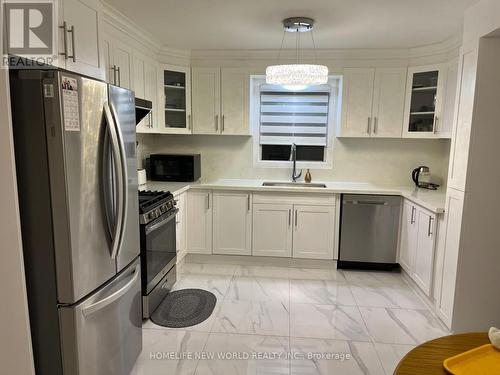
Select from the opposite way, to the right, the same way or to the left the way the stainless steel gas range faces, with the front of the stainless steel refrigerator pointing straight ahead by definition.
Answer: the same way

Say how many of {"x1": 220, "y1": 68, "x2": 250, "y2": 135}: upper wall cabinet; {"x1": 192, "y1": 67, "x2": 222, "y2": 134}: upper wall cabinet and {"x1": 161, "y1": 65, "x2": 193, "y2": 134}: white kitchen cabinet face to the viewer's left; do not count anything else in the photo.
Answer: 0

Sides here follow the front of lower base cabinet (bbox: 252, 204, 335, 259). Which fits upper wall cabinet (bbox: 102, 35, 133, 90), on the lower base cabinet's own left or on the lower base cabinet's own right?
on the lower base cabinet's own right

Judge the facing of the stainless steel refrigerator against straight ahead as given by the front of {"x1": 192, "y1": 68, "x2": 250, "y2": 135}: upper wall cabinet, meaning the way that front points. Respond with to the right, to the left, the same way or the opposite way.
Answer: to the left

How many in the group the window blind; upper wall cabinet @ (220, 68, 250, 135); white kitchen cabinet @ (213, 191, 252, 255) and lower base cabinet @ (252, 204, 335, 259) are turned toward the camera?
4

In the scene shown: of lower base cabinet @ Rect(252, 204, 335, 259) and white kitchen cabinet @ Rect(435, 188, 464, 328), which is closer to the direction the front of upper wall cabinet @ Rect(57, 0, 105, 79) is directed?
the white kitchen cabinet

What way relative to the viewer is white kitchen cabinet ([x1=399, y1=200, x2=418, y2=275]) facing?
to the viewer's left

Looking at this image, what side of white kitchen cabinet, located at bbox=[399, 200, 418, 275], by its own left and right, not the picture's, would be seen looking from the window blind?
front

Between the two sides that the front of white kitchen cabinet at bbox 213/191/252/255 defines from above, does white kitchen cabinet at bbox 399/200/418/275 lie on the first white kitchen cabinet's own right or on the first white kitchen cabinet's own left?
on the first white kitchen cabinet's own left

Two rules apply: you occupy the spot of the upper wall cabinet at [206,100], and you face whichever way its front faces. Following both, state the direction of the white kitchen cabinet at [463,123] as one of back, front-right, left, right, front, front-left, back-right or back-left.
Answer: front-left

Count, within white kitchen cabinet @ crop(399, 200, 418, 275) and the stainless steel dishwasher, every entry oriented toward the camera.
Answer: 1

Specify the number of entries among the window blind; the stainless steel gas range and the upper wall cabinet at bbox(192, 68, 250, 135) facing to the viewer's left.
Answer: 0

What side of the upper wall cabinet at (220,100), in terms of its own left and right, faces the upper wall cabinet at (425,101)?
left

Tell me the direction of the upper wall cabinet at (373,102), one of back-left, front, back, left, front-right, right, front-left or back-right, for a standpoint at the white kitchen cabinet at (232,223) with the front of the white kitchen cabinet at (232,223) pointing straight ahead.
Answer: left

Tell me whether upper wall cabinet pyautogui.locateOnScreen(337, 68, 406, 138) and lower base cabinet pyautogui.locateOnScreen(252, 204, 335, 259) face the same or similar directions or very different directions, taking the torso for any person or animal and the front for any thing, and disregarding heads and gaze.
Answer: same or similar directions

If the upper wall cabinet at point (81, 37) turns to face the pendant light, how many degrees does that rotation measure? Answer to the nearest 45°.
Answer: approximately 45° to its left

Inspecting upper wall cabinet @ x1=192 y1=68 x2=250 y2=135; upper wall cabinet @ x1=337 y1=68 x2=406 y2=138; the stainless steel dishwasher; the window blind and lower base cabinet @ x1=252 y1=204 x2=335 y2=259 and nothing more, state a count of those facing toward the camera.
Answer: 5

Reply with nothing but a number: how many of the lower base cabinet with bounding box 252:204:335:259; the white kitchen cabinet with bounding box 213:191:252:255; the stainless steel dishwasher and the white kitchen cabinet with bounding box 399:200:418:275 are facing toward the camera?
3

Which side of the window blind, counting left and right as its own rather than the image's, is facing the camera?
front

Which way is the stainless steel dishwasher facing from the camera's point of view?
toward the camera
